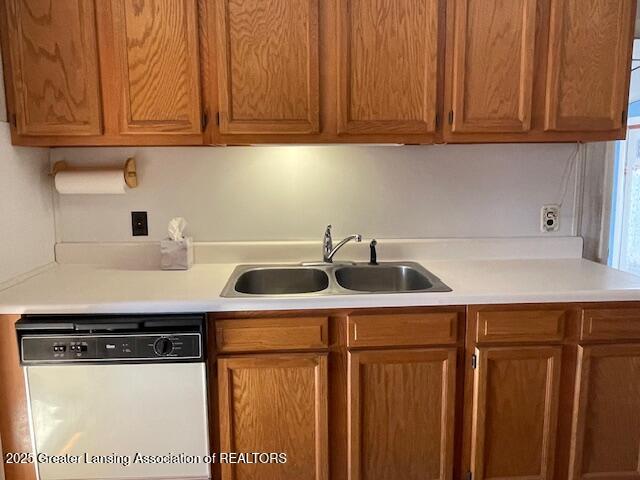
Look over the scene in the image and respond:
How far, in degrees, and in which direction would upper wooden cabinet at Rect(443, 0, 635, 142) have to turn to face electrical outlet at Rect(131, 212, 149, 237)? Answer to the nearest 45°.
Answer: approximately 90° to its right

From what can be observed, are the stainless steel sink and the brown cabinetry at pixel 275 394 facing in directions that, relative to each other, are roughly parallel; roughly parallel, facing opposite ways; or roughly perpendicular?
roughly parallel

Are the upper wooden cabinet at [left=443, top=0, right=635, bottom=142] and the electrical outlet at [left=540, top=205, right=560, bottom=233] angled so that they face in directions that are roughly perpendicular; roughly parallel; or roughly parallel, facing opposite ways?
roughly parallel

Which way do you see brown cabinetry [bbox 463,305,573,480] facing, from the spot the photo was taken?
facing the viewer

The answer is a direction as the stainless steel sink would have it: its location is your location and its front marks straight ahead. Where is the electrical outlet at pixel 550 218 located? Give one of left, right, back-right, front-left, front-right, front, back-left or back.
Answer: left

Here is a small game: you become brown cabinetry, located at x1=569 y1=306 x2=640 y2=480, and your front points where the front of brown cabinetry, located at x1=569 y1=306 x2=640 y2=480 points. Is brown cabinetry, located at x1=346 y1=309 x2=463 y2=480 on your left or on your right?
on your right

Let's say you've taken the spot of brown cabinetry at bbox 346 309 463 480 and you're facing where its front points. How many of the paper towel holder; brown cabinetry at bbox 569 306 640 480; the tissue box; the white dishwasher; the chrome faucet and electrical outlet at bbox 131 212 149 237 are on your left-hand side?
1

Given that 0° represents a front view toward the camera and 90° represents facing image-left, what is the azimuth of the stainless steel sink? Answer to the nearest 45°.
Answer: approximately 0°

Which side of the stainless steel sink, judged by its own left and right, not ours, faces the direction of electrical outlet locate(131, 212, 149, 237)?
right

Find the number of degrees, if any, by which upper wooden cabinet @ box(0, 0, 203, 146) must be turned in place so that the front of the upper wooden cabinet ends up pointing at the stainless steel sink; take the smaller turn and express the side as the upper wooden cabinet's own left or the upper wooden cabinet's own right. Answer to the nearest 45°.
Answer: approximately 90° to the upper wooden cabinet's own left

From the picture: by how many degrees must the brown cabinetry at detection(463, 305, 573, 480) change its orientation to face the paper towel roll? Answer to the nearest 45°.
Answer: approximately 90° to its right

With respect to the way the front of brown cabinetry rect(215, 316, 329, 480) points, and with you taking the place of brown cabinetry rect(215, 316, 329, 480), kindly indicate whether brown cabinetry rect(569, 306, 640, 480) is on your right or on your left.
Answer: on your left

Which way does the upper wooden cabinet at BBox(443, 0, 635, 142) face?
toward the camera

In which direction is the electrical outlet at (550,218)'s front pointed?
toward the camera
